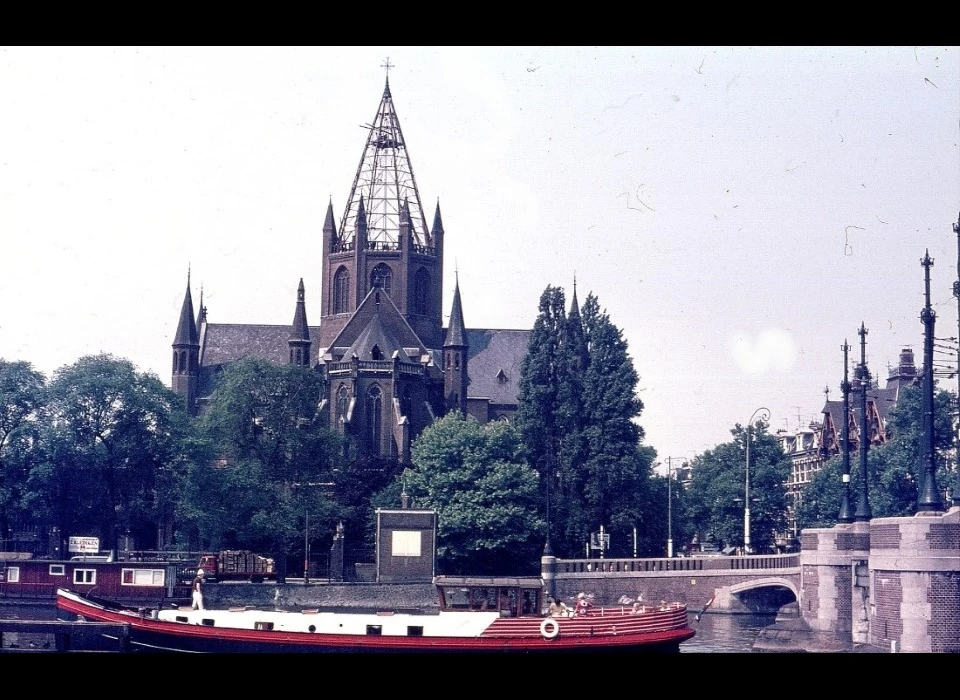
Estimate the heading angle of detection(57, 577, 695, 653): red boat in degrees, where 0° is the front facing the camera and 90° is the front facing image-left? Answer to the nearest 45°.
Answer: approximately 90°

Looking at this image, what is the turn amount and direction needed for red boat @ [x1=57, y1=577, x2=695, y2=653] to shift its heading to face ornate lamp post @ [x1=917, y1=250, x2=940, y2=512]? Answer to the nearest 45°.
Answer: approximately 180°
